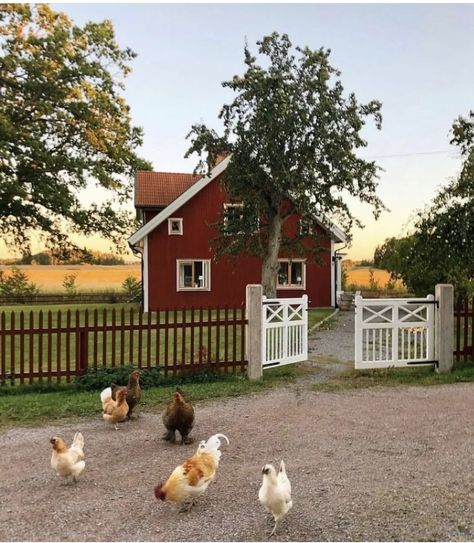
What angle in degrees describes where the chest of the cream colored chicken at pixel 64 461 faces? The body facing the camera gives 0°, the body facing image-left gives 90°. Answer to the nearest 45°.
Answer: approximately 45°

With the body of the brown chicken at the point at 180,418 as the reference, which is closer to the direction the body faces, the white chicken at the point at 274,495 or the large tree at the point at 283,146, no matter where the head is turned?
the white chicken

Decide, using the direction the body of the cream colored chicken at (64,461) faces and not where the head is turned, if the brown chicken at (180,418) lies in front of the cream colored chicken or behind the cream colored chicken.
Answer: behind

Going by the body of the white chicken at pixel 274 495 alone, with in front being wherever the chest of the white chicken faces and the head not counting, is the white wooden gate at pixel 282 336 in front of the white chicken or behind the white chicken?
behind

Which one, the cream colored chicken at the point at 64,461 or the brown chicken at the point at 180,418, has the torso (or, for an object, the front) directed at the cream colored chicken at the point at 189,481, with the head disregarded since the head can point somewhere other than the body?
the brown chicken

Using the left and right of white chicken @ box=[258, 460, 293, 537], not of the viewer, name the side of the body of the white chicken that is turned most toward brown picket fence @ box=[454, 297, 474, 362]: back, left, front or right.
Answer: back

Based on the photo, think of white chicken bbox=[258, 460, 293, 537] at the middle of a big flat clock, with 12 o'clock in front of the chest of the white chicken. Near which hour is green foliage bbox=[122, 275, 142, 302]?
The green foliage is roughly at 4 o'clock from the white chicken.

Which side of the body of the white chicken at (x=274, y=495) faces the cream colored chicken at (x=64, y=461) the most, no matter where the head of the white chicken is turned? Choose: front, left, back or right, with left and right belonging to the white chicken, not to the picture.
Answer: right

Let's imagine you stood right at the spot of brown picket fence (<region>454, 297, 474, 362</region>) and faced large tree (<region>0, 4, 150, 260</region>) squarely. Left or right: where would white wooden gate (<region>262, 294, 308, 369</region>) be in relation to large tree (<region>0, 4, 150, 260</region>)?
left

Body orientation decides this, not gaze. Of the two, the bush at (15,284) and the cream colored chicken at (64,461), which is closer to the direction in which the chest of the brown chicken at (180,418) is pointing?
the cream colored chicken

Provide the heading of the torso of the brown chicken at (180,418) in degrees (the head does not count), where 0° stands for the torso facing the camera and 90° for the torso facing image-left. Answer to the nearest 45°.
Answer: approximately 0°
